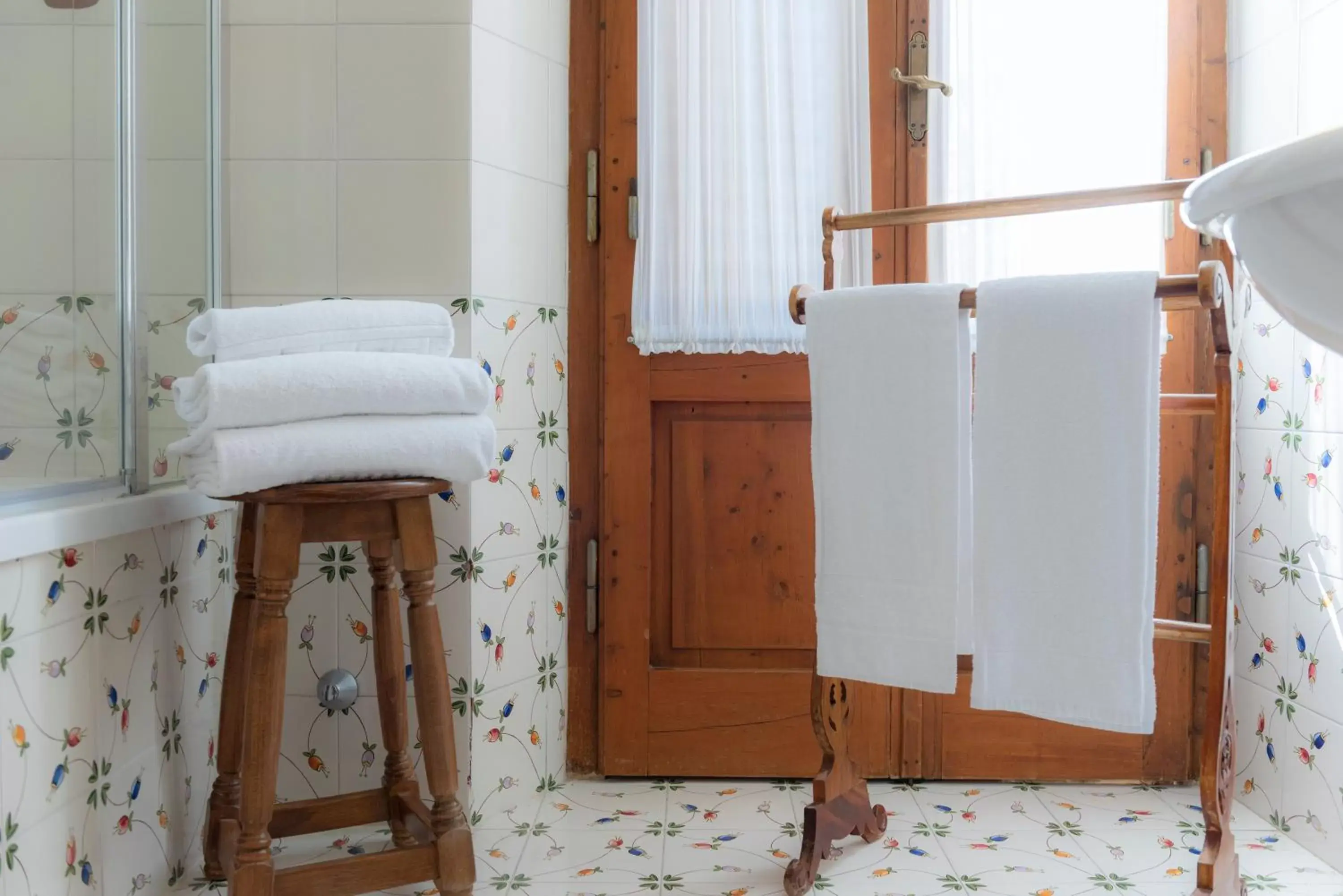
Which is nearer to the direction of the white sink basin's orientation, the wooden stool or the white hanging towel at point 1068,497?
the wooden stool

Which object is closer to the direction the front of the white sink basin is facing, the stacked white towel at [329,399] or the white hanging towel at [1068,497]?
the stacked white towel

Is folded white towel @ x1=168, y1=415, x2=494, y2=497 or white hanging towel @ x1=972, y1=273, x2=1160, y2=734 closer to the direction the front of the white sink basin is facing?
the folded white towel

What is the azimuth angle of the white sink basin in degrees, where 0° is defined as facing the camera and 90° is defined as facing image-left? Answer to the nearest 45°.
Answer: approximately 90°

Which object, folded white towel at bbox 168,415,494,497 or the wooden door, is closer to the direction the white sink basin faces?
the folded white towel

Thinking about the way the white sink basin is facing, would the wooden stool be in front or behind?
in front

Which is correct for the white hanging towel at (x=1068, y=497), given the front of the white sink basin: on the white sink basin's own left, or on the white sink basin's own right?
on the white sink basin's own right

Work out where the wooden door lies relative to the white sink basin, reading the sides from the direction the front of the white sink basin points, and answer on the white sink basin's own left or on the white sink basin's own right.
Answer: on the white sink basin's own right

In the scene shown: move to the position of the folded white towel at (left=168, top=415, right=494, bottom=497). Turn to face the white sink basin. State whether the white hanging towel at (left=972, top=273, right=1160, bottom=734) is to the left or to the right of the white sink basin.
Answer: left

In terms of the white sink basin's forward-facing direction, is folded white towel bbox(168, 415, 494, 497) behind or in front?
in front
